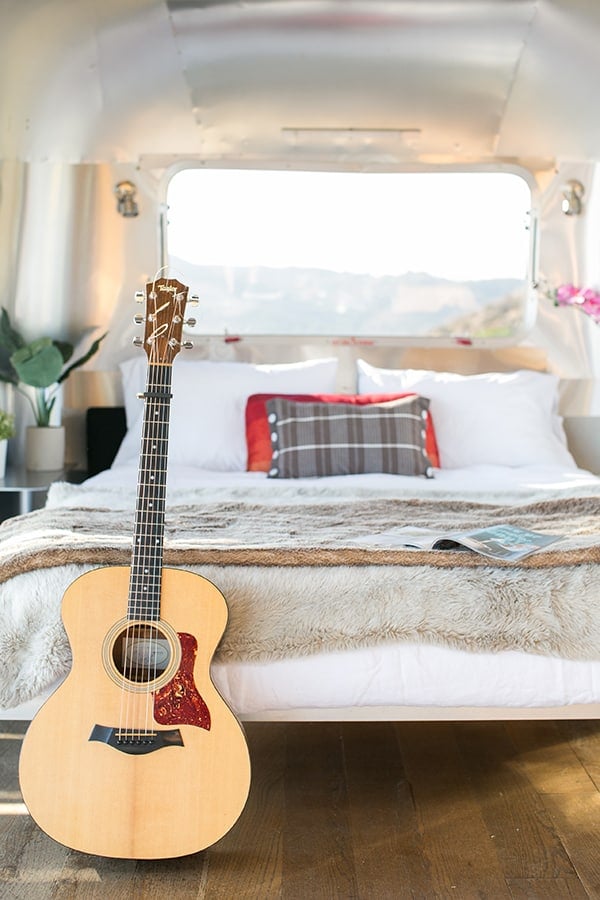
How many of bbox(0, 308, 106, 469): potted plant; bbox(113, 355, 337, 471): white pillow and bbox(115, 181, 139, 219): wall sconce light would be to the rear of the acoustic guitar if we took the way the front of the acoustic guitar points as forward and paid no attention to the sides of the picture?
3

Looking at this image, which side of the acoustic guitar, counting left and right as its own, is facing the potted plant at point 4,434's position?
back

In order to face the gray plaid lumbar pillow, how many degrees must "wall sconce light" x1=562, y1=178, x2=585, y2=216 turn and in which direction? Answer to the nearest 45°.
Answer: approximately 45° to its right

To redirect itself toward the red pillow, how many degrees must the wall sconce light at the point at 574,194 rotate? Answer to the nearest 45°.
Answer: approximately 45° to its right

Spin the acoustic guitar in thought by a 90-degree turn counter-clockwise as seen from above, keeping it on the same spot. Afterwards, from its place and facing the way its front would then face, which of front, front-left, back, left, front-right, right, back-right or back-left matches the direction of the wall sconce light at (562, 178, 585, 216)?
front-left

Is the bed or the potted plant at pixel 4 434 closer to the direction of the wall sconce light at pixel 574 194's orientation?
the bed

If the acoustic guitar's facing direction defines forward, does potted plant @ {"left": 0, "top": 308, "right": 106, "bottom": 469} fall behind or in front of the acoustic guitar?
behind

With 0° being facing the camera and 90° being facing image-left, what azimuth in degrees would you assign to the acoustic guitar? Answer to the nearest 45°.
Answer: approximately 0°
